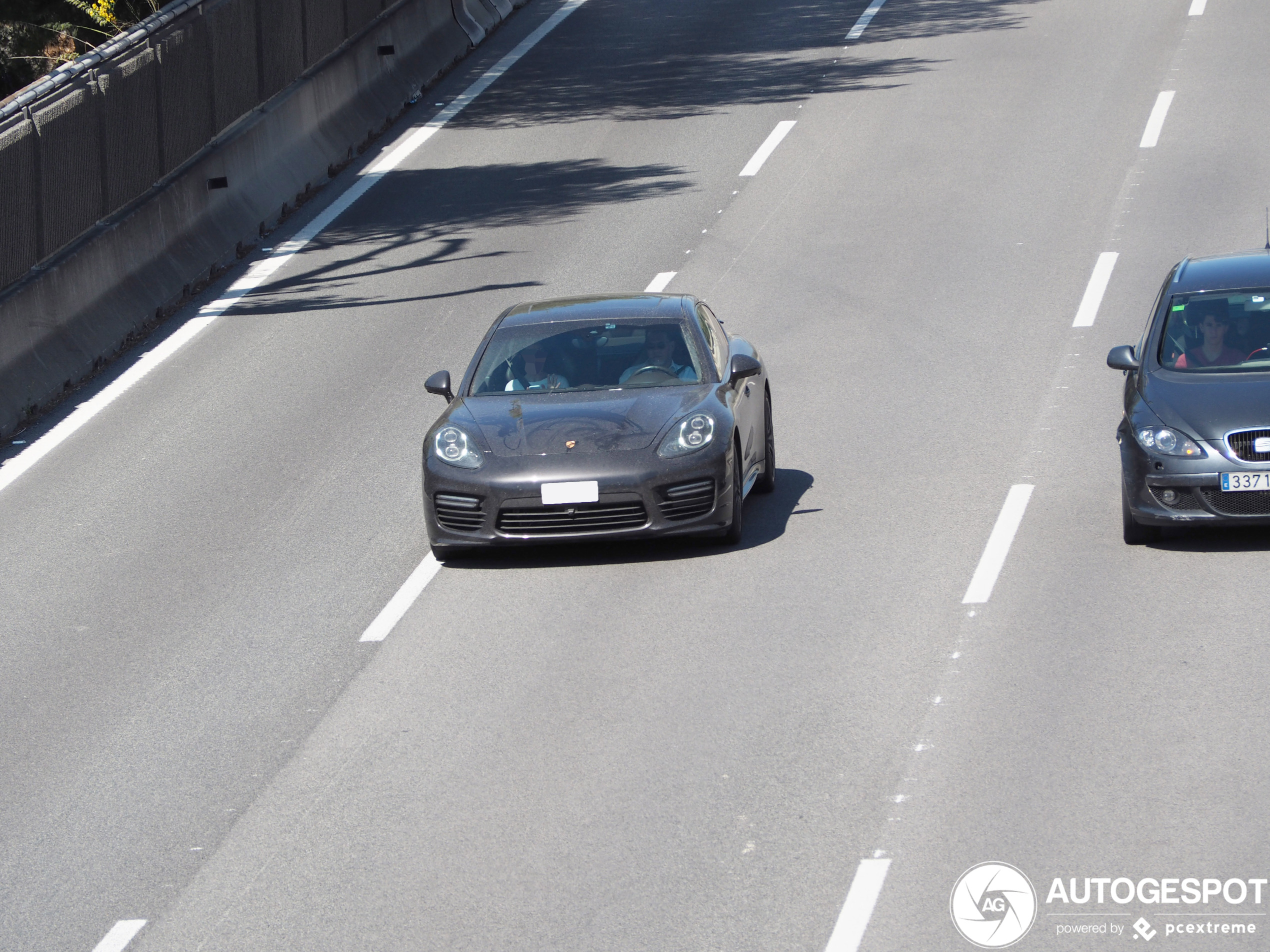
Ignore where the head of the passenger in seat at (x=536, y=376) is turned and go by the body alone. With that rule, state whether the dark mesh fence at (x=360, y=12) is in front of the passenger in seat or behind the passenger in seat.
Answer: behind

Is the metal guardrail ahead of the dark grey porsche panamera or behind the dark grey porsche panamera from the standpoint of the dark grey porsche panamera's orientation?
behind

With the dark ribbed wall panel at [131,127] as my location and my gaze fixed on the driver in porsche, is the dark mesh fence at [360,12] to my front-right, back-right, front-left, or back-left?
back-left

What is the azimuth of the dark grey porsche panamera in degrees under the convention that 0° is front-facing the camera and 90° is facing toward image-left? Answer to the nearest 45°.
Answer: approximately 0°

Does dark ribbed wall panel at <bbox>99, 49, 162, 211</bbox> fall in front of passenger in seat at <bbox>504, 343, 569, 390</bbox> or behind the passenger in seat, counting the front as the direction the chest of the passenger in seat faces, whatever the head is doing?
behind

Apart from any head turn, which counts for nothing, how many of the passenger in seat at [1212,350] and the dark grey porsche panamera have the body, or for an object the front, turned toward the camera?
2
